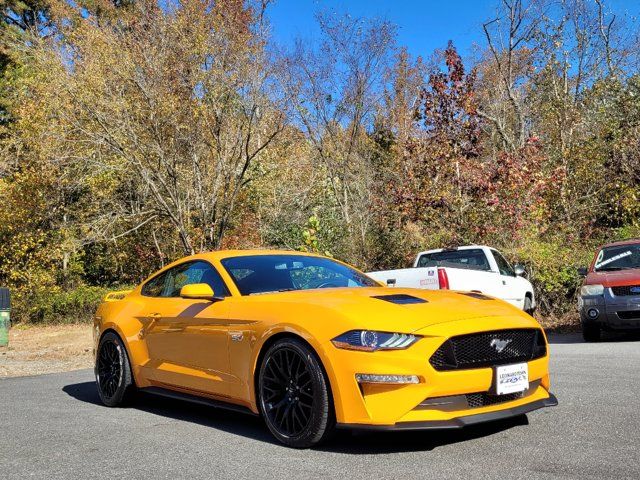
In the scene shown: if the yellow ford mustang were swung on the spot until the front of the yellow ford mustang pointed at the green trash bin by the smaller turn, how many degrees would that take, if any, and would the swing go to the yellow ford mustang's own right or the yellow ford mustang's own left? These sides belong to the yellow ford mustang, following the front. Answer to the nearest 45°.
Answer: approximately 180°

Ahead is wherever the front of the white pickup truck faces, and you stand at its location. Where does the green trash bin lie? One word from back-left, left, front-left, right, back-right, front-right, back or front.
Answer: back-left

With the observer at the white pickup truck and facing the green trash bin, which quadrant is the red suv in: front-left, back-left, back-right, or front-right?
back-left

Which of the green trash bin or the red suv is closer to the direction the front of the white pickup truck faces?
the red suv

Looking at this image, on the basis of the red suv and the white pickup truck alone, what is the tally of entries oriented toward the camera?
1

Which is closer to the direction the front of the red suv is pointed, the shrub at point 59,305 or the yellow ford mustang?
the yellow ford mustang

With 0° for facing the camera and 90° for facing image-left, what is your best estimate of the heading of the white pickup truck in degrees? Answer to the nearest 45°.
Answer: approximately 225°

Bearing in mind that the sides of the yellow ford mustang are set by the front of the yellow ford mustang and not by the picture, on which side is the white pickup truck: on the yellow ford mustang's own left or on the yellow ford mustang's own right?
on the yellow ford mustang's own left

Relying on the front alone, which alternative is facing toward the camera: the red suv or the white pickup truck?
the red suv

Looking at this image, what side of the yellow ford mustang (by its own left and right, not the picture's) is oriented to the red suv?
left

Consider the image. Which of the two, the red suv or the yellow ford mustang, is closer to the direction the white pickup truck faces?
the red suv

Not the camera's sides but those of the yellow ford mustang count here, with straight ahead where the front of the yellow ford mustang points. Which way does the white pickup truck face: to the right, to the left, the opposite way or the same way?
to the left

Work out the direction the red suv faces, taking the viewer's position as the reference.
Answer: facing the viewer
